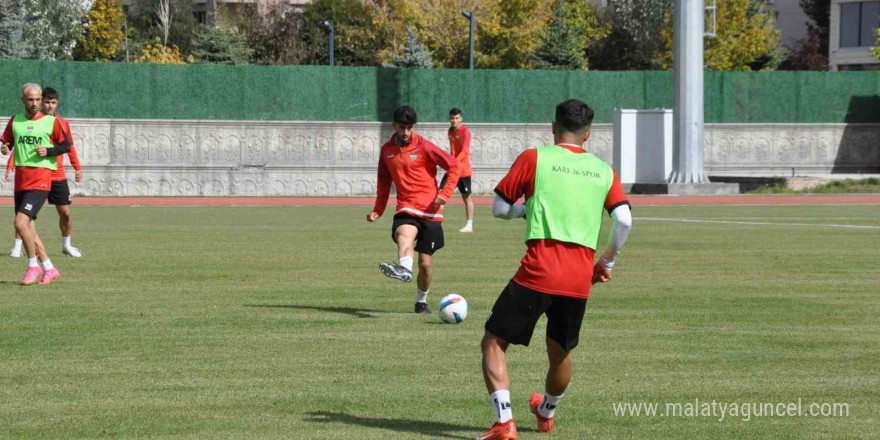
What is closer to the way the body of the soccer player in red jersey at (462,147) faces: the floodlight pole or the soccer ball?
the soccer ball

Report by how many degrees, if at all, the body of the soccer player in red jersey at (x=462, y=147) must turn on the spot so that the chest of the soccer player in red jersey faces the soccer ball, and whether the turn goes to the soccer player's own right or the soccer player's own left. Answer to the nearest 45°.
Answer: approximately 45° to the soccer player's own left

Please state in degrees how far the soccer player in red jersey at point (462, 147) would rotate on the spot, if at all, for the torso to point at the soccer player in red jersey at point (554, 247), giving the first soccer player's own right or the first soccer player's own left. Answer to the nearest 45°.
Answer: approximately 45° to the first soccer player's own left

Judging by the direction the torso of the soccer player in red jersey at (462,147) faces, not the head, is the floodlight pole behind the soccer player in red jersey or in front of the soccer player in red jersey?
behind

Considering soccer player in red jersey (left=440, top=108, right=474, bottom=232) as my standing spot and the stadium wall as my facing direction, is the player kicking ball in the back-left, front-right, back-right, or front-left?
back-left

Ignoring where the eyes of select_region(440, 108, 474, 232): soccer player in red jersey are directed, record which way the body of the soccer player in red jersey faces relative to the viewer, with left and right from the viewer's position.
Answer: facing the viewer and to the left of the viewer

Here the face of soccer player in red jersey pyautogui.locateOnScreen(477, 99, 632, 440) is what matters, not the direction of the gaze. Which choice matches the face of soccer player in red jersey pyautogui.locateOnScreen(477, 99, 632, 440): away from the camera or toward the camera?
away from the camera
